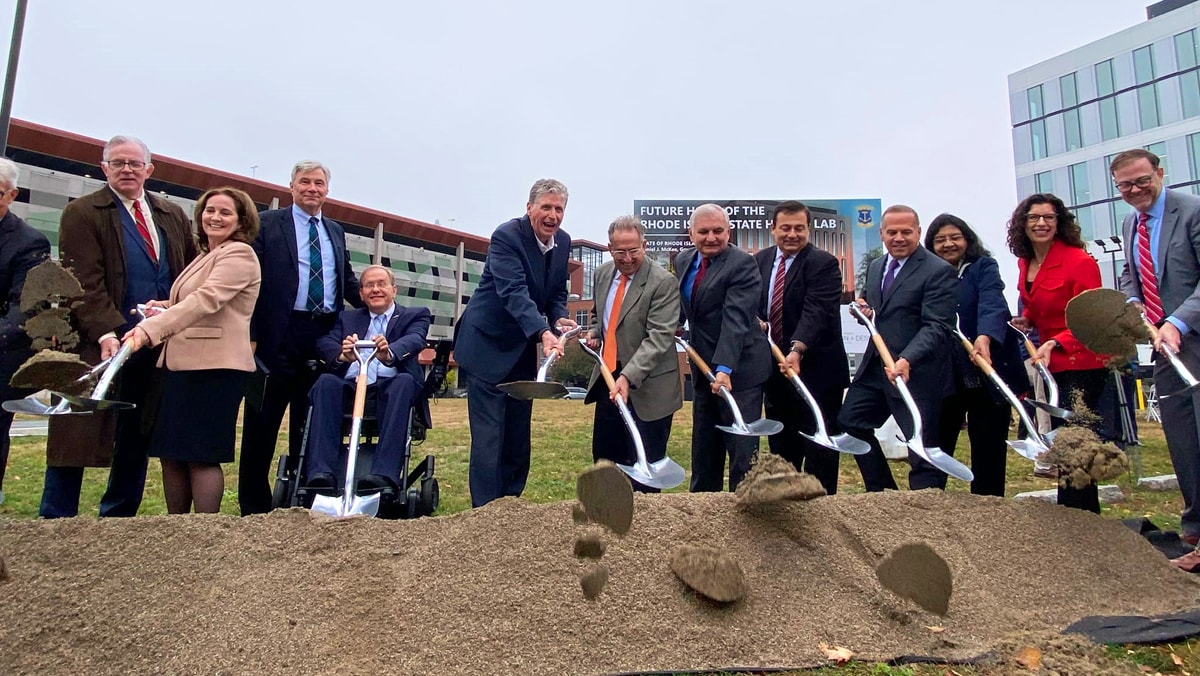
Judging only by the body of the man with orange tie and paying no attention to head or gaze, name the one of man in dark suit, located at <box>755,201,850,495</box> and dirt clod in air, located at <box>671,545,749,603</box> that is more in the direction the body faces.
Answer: the dirt clod in air

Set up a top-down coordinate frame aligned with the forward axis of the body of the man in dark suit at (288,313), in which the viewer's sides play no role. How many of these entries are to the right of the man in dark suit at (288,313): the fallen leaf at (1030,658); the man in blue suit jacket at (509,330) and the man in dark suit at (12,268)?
1

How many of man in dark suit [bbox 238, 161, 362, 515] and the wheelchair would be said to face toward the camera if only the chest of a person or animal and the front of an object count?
2

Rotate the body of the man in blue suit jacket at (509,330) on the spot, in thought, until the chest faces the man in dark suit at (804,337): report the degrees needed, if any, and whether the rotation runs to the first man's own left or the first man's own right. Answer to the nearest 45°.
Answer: approximately 45° to the first man's own left

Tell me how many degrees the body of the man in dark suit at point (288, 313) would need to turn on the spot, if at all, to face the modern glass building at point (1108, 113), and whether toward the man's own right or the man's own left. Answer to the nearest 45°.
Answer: approximately 90° to the man's own left
